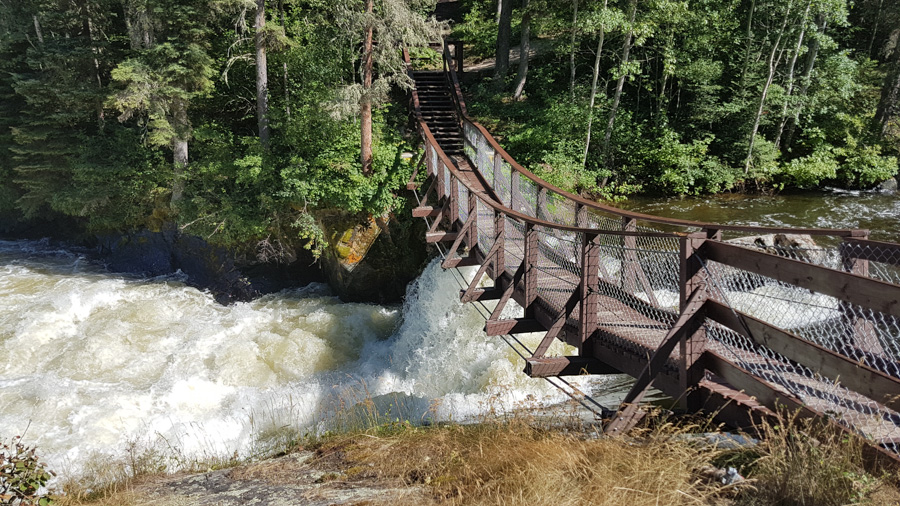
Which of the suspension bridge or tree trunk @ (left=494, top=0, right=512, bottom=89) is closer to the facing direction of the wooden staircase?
the suspension bridge

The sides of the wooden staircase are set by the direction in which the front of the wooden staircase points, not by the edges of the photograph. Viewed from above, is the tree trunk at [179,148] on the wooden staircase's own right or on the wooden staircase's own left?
on the wooden staircase's own right

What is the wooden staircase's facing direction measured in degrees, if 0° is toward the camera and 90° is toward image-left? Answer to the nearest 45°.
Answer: approximately 0°

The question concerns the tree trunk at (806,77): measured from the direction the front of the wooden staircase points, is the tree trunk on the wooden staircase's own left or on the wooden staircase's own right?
on the wooden staircase's own left

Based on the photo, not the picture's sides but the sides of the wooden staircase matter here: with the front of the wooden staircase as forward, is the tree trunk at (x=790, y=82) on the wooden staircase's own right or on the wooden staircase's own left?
on the wooden staircase's own left

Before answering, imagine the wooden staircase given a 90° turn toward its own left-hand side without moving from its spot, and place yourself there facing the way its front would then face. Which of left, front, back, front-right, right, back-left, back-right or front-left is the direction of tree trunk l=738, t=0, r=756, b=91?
front

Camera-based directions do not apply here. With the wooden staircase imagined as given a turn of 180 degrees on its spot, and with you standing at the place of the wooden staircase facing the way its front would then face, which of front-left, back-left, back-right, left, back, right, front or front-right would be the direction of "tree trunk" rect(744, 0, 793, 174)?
right

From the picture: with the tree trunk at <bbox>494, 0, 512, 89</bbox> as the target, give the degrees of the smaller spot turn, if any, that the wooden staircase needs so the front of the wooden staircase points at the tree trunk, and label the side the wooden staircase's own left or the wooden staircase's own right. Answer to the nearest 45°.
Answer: approximately 135° to the wooden staircase's own left

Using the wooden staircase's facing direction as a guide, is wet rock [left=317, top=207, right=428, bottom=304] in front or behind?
in front

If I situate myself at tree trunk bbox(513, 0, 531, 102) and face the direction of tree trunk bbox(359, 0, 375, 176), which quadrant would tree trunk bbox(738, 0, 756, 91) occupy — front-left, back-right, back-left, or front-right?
back-left

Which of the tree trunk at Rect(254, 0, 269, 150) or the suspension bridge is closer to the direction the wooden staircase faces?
the suspension bridge

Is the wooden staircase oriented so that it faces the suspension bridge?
yes

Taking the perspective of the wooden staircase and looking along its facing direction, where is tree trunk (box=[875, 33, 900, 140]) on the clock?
The tree trunk is roughly at 9 o'clock from the wooden staircase.

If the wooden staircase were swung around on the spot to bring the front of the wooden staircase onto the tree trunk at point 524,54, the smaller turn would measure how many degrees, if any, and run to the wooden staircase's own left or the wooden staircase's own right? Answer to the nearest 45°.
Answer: approximately 135° to the wooden staircase's own left
